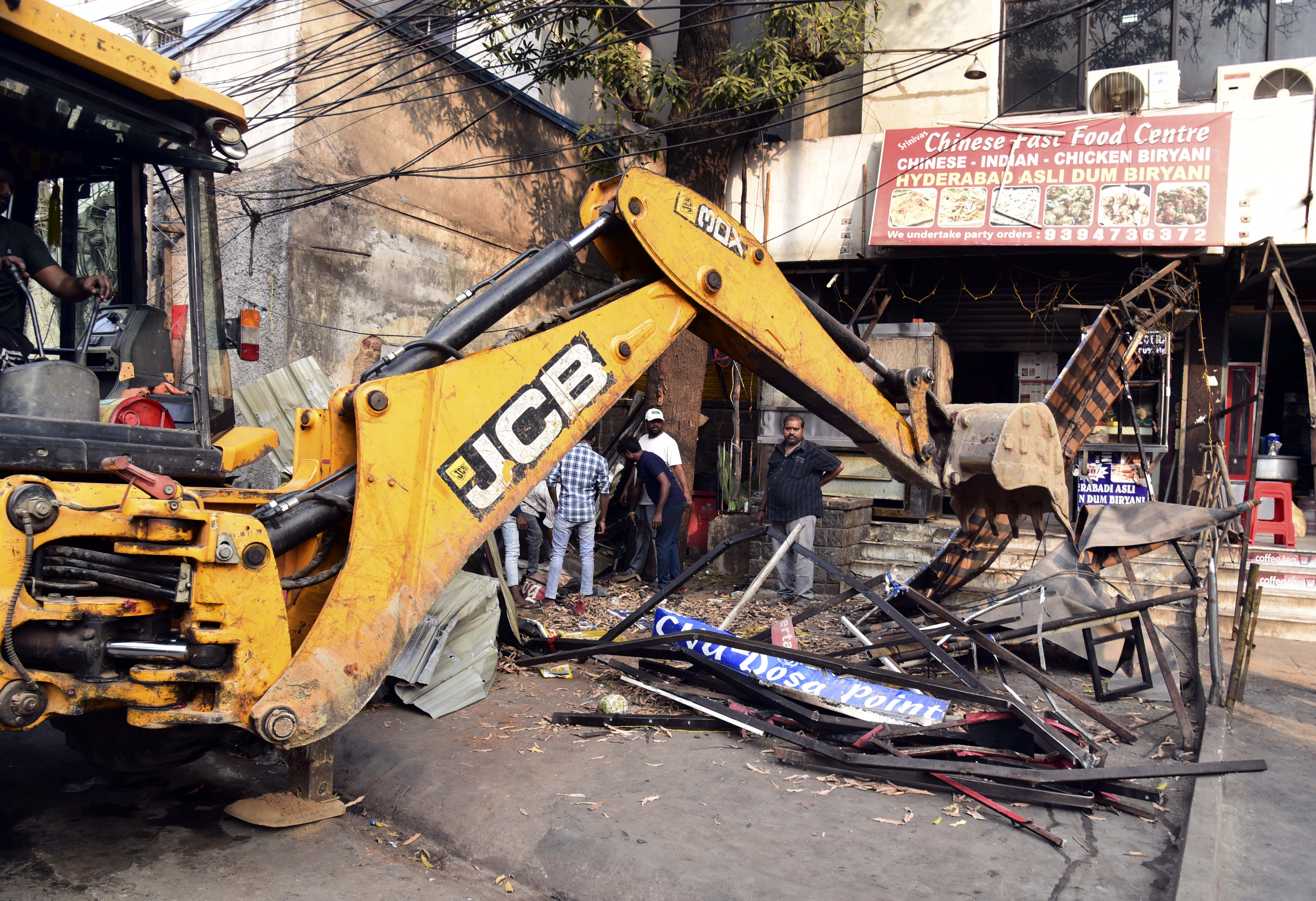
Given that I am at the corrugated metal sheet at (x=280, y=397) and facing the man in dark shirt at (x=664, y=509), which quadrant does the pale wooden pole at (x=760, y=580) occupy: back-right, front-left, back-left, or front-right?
front-right

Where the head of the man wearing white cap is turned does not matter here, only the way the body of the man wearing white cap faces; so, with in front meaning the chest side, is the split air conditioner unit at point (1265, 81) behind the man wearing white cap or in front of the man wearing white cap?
behind

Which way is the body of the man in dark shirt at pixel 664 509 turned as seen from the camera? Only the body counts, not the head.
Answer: to the viewer's left

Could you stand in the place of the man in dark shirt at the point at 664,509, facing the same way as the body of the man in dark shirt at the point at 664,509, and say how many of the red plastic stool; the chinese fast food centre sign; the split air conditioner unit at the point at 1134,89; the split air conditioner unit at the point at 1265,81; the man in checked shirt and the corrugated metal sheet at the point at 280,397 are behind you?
4

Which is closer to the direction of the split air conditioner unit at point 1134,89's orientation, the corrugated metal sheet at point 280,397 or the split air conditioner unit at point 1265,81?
the corrugated metal sheet

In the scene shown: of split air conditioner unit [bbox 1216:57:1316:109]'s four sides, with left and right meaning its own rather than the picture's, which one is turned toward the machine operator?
front

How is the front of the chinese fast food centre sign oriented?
toward the camera

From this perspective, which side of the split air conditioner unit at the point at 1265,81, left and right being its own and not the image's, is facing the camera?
front

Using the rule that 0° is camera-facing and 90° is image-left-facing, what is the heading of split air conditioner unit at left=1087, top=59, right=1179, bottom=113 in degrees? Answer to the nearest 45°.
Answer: approximately 0°

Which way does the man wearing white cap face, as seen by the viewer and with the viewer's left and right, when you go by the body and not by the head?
facing the viewer and to the left of the viewer

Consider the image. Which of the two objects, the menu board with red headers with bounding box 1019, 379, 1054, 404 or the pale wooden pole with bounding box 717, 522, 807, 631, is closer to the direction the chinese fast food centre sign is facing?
the pale wooden pole

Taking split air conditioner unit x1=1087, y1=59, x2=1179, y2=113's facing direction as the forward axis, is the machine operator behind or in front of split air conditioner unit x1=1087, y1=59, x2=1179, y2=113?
in front
